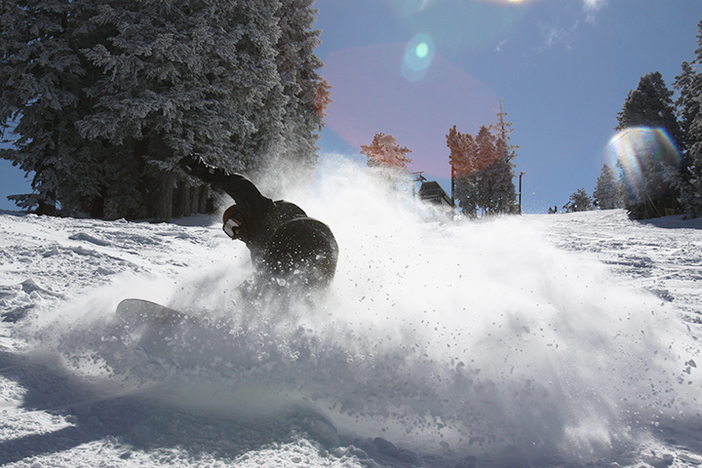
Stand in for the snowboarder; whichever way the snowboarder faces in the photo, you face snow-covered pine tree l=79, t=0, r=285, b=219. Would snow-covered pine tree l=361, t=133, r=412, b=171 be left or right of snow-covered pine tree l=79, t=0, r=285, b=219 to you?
right

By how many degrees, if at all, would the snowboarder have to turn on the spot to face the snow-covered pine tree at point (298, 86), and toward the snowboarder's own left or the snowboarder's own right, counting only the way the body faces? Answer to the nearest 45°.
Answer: approximately 90° to the snowboarder's own right

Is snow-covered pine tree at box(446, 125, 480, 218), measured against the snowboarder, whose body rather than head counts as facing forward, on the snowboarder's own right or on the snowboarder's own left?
on the snowboarder's own right

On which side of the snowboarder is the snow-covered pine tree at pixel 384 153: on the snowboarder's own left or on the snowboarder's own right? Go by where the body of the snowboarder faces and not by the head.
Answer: on the snowboarder's own right

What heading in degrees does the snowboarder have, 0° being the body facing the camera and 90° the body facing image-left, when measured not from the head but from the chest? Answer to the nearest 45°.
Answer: approximately 90°

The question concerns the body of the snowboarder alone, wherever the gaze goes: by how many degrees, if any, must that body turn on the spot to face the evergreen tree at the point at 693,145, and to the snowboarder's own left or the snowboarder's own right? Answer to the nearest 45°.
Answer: approximately 135° to the snowboarder's own right
